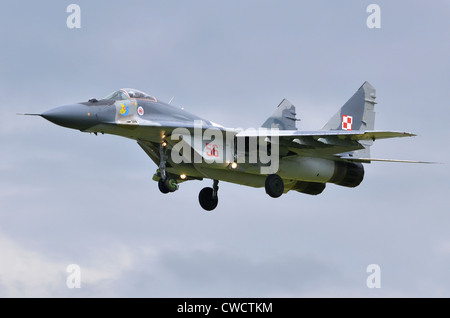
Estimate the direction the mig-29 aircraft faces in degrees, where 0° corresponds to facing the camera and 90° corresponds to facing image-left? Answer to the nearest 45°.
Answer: approximately 45°
